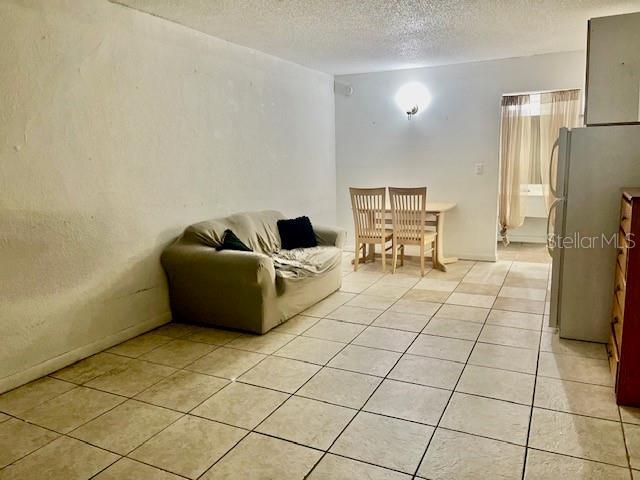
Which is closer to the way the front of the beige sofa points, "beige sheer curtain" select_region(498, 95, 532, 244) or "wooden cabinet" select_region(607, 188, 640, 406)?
the wooden cabinet

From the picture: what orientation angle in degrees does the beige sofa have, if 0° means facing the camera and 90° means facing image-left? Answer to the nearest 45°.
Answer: approximately 315°

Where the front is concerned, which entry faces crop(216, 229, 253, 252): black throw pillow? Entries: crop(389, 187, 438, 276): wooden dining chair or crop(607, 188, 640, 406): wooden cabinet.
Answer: the wooden cabinet

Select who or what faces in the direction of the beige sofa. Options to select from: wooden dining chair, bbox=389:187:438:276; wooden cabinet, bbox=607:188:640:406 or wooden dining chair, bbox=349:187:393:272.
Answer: the wooden cabinet

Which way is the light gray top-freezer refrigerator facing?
to the viewer's left

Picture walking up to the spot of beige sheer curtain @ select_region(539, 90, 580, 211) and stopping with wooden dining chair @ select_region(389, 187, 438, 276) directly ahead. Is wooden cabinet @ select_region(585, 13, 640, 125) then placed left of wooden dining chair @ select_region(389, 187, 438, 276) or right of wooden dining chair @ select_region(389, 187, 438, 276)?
left

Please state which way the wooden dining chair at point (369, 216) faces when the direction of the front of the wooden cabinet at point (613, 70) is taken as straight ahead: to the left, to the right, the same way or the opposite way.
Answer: to the right

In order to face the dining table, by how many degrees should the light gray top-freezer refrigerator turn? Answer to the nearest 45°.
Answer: approximately 45° to its right

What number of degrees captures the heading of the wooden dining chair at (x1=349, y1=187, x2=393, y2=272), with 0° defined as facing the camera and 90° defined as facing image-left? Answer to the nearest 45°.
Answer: approximately 225°

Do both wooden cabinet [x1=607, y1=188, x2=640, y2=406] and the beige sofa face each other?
yes

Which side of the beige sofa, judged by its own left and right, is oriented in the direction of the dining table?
left

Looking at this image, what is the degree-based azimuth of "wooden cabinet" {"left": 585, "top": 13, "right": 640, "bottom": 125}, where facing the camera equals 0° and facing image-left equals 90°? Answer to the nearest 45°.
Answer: approximately 90°

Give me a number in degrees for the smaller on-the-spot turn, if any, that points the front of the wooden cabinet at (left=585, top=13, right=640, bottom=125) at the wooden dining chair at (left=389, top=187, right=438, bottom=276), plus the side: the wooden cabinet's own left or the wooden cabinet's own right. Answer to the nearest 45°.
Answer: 0° — it already faces it

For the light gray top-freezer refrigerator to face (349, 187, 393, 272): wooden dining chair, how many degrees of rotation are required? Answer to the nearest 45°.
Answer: approximately 45° to its right

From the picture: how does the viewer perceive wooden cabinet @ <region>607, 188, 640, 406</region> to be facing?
facing to the left of the viewer

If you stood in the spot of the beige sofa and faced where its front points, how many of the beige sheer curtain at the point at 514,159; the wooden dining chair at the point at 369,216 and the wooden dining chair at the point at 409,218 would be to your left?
3
